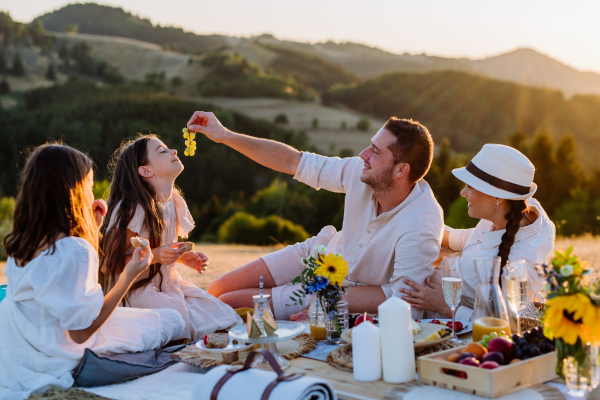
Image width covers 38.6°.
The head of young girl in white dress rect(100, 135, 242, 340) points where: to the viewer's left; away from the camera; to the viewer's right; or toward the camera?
to the viewer's right

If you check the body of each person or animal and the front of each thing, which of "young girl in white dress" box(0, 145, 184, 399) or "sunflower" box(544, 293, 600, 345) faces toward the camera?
the sunflower

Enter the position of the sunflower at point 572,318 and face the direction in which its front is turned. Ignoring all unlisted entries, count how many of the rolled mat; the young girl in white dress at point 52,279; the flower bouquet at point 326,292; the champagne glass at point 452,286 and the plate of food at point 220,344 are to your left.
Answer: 0

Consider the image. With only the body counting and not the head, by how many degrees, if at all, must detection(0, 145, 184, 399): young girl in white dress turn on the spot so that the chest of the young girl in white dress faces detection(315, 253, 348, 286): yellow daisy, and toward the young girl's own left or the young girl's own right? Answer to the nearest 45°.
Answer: approximately 45° to the young girl's own right

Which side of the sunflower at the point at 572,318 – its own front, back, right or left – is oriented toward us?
front

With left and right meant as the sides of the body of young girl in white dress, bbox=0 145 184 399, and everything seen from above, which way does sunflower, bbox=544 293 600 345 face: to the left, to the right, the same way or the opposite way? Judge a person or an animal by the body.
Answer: the opposite way

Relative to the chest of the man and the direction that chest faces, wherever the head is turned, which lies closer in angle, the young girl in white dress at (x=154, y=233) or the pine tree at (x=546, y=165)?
the young girl in white dress

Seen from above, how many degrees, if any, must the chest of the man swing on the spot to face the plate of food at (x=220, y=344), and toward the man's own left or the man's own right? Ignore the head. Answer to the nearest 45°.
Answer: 0° — they already face it

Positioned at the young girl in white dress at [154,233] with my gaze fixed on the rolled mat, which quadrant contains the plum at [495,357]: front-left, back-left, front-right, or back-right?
front-left

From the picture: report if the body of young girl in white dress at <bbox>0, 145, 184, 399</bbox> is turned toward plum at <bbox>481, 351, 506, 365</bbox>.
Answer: no

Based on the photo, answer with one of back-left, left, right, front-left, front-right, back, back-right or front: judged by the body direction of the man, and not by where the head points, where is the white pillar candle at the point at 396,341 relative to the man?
front-left

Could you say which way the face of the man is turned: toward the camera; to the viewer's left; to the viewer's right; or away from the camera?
to the viewer's left

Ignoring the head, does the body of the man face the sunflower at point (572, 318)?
no

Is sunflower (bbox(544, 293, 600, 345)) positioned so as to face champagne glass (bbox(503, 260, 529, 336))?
no

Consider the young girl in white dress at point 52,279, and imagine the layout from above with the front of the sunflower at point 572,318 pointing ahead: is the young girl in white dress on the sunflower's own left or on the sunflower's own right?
on the sunflower's own right

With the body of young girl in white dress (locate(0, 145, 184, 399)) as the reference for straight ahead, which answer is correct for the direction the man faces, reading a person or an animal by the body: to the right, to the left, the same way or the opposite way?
the opposite way

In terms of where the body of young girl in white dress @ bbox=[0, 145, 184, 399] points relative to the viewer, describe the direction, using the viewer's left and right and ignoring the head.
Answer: facing away from the viewer and to the right of the viewer
